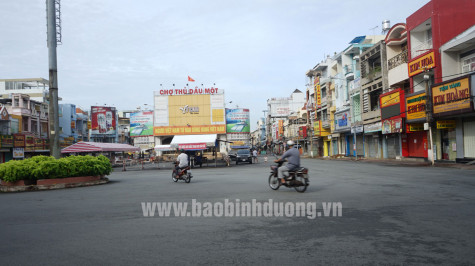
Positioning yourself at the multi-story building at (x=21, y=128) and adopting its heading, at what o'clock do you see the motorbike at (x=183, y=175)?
The motorbike is roughly at 1 o'clock from the multi-story building.

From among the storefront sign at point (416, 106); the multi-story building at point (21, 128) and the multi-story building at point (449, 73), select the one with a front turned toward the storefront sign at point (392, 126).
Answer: the multi-story building at point (21, 128)

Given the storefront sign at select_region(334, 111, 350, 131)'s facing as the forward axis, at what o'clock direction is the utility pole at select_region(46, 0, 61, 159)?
The utility pole is roughly at 11 o'clock from the storefront sign.

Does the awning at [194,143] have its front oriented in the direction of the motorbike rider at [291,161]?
yes

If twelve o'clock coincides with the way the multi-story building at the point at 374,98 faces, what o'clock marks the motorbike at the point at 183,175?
The motorbike is roughly at 11 o'clock from the multi-story building.

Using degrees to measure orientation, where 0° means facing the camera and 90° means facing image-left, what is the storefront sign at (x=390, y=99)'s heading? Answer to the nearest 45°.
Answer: approximately 45°

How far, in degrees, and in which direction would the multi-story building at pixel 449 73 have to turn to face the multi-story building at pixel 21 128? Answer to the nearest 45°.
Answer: approximately 45° to its right

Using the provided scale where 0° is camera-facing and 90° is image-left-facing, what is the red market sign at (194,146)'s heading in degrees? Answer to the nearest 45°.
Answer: approximately 0°

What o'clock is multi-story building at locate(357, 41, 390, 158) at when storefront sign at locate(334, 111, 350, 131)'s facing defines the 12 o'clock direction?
The multi-story building is roughly at 10 o'clock from the storefront sign.

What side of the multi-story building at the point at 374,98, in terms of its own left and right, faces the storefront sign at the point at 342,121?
right

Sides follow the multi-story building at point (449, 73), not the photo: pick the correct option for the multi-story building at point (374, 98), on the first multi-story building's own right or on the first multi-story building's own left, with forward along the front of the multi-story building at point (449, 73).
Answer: on the first multi-story building's own right
